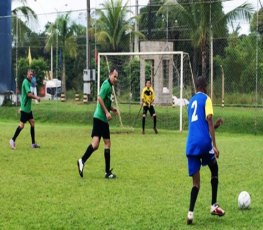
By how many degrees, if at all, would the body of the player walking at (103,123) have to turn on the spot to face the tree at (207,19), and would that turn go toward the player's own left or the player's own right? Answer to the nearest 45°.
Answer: approximately 90° to the player's own left

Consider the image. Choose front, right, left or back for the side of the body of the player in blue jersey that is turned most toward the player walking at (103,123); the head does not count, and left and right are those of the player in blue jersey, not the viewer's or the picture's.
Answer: left

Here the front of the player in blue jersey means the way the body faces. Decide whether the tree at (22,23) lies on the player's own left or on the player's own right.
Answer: on the player's own left

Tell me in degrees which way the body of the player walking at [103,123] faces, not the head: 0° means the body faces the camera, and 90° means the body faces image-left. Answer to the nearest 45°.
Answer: approximately 270°

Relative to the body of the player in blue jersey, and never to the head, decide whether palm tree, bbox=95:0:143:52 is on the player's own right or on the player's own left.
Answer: on the player's own left

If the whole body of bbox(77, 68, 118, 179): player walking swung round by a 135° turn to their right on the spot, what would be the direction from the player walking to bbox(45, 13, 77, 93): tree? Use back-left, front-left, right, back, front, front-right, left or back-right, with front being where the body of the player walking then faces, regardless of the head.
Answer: back-right

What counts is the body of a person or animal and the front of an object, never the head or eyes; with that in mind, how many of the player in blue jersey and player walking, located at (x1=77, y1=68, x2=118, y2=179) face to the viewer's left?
0
